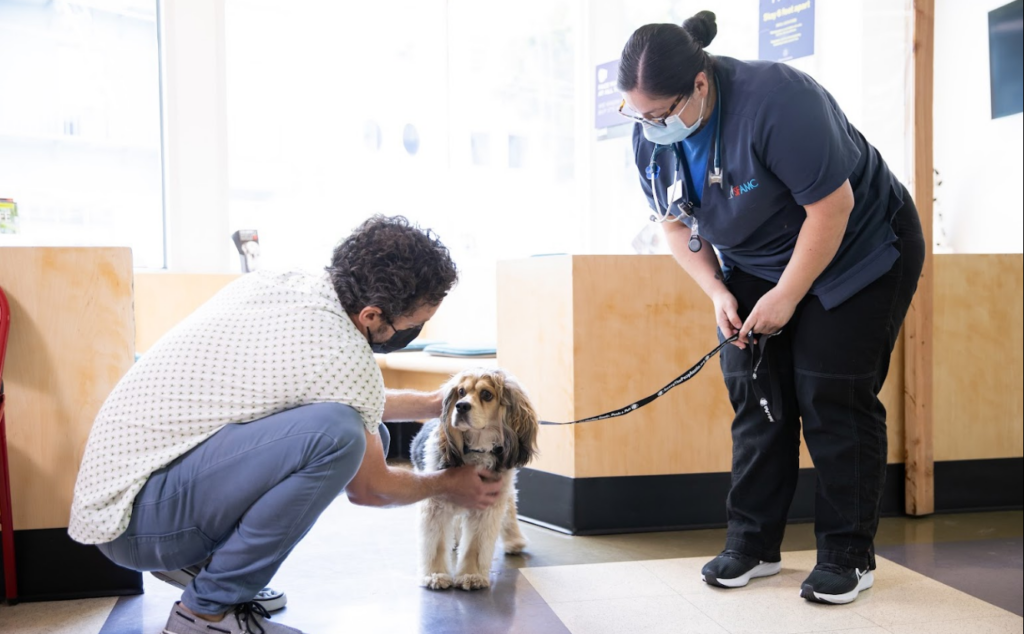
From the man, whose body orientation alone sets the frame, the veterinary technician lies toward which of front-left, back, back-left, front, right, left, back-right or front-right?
front

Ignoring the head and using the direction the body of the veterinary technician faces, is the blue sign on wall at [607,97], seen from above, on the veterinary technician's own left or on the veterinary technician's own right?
on the veterinary technician's own right

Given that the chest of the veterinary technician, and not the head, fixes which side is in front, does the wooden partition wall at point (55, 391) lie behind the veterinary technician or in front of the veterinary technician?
in front

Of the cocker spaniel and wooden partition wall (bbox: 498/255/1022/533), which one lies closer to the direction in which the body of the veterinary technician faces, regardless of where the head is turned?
the cocker spaniel

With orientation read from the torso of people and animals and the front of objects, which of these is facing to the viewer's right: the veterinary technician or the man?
the man

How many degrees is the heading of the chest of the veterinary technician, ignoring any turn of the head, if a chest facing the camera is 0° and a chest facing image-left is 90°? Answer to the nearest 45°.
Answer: approximately 45°

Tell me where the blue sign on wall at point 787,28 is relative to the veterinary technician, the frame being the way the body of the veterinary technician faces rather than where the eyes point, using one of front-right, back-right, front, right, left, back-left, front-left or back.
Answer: back-right

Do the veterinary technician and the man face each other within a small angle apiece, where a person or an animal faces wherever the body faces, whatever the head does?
yes

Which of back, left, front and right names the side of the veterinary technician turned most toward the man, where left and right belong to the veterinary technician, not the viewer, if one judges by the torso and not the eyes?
front

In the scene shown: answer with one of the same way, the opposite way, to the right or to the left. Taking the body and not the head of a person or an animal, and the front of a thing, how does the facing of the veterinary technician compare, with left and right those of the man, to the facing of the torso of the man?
the opposite way

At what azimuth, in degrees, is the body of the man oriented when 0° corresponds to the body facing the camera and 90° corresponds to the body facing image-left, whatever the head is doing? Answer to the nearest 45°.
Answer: approximately 270°

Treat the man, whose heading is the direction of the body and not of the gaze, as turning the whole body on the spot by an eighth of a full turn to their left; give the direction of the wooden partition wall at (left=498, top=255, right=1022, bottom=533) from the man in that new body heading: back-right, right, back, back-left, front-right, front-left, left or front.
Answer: front

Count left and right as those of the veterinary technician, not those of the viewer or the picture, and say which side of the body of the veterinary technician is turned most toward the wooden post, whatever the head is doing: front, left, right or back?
back

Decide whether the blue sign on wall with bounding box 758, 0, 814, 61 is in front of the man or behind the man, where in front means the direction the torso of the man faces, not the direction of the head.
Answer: in front

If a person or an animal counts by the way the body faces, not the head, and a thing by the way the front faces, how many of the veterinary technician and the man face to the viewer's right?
1

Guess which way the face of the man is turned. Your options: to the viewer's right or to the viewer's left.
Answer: to the viewer's right
